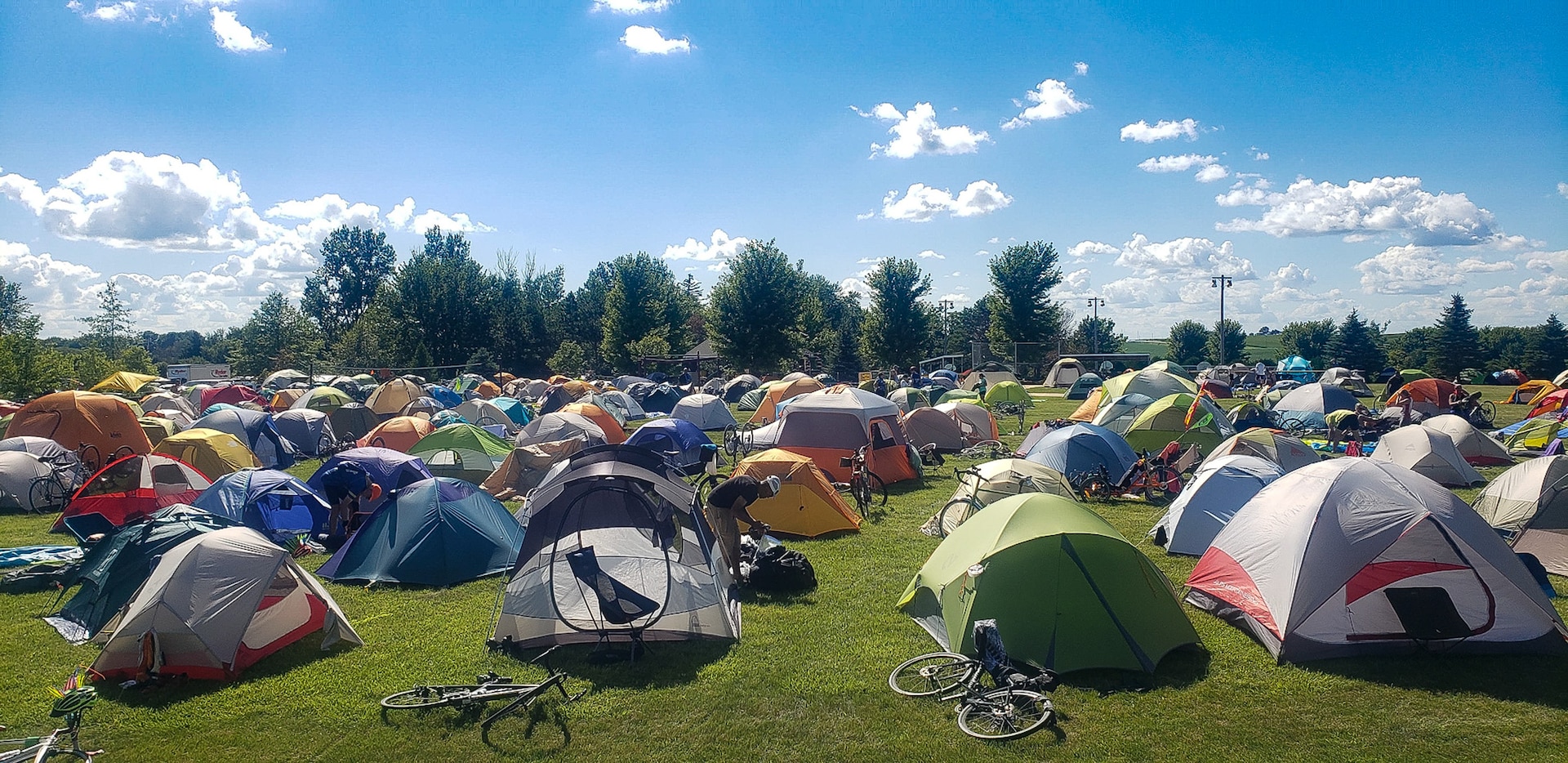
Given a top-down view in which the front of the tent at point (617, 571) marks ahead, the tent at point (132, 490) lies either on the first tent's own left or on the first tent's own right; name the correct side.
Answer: on the first tent's own right

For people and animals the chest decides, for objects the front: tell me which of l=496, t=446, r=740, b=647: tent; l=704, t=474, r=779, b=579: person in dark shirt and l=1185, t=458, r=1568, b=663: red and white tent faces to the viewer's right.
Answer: the person in dark shirt

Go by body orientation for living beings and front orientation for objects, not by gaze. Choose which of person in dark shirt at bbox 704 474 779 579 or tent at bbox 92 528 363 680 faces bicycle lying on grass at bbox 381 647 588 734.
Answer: the tent

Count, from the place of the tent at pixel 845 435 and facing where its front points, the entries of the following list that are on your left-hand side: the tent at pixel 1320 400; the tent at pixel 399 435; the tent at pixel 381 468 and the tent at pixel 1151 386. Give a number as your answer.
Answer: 2

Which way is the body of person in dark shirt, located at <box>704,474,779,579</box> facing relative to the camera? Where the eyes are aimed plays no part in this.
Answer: to the viewer's right

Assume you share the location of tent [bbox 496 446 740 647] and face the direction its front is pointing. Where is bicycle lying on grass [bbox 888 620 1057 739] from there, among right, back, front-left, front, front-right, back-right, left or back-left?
front-left

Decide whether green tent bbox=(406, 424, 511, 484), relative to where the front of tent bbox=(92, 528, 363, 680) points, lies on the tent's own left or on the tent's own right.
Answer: on the tent's own left

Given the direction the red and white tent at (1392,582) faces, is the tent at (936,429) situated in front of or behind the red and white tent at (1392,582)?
behind

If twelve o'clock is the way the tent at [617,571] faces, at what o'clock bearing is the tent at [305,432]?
the tent at [305,432] is roughly at 5 o'clock from the tent at [617,571].

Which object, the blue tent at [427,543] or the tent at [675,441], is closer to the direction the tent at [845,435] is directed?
the blue tent

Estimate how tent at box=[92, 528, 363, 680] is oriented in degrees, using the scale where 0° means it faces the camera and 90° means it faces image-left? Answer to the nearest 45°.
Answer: approximately 315°
